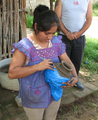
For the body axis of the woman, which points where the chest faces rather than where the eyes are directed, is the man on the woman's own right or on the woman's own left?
on the woman's own left

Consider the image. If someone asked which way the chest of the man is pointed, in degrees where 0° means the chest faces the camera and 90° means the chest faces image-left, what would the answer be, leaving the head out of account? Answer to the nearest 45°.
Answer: approximately 0°

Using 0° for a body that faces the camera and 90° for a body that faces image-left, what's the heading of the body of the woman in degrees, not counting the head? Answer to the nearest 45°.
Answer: approximately 315°

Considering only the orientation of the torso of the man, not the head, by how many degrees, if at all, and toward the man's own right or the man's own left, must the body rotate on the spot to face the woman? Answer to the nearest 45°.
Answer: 0° — they already face them
